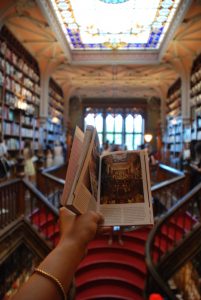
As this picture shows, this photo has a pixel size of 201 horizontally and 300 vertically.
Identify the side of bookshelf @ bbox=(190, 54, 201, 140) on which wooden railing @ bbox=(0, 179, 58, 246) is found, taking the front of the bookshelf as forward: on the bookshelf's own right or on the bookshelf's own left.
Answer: on the bookshelf's own left

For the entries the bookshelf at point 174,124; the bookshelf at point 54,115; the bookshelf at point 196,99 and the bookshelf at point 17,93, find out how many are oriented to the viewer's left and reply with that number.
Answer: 2

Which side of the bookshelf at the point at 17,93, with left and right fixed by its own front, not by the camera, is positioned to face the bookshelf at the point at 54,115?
left

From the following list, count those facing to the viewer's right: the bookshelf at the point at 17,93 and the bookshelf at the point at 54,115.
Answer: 2

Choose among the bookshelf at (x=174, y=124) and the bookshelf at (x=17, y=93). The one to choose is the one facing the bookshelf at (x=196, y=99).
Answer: the bookshelf at (x=17, y=93)

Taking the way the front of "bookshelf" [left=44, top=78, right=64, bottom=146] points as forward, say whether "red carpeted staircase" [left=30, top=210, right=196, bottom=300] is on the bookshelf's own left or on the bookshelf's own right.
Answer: on the bookshelf's own right

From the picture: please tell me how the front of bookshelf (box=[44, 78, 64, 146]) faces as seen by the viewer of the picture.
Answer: facing to the right of the viewer

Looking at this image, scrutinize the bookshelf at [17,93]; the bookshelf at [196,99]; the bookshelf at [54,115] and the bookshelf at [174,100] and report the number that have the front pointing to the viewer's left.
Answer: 2

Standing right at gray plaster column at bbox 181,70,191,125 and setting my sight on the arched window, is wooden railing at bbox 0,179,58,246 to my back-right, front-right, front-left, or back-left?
back-left

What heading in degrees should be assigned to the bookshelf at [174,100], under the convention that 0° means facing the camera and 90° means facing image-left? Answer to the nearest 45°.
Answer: approximately 90°

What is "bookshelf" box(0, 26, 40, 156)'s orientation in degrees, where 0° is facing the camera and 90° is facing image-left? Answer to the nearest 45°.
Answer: approximately 270°

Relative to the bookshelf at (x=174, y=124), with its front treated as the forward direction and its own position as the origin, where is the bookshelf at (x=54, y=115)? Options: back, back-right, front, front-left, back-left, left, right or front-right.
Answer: front

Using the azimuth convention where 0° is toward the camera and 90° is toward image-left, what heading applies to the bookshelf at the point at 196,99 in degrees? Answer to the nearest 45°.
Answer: approximately 90°

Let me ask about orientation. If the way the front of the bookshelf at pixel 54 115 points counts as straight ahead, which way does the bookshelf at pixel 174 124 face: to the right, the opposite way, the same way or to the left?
the opposite way

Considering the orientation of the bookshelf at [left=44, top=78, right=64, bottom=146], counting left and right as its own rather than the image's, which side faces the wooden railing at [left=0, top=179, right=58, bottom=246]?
right

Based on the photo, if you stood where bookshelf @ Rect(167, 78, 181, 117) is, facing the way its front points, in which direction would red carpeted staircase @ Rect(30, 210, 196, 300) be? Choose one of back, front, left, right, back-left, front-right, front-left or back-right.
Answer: left

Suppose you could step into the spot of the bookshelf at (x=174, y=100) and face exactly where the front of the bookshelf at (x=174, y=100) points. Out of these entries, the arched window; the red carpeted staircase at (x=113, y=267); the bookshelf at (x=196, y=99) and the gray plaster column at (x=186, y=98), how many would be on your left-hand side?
3
